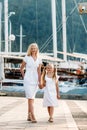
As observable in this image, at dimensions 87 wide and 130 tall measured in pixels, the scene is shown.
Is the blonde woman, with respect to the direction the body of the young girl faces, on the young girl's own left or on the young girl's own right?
on the young girl's own right

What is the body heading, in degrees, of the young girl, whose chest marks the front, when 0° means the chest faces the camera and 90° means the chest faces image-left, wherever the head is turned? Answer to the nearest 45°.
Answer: approximately 0°
